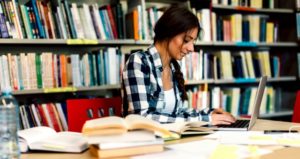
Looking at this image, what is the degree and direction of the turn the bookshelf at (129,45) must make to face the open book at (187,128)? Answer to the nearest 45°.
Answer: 0° — it already faces it

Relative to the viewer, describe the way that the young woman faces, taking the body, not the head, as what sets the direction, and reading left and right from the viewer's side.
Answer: facing the viewer and to the right of the viewer

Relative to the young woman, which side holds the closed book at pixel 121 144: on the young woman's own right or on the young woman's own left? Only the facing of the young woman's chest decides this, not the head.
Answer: on the young woman's own right

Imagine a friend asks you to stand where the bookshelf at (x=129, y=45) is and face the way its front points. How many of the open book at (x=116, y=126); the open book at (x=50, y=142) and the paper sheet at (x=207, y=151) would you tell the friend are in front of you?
3

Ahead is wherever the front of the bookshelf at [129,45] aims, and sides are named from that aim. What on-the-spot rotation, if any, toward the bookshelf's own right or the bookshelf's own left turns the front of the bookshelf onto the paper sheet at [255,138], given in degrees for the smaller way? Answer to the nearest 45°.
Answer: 0° — it already faces it

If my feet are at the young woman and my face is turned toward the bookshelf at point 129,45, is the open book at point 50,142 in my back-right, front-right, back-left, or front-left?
back-left

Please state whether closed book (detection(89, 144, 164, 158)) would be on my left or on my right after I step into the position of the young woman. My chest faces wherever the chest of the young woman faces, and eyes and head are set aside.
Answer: on my right

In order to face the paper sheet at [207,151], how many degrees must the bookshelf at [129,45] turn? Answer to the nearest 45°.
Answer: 0° — it already faces it

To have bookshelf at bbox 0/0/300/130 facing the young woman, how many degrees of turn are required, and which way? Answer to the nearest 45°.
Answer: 0° — it already faces them

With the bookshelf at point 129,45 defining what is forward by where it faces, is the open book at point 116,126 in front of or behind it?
in front

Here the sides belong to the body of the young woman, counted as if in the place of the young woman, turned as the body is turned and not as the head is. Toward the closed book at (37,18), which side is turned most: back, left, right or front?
back

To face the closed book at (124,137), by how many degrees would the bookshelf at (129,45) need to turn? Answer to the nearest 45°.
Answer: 0° — it already faces it

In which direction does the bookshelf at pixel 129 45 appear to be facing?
toward the camera

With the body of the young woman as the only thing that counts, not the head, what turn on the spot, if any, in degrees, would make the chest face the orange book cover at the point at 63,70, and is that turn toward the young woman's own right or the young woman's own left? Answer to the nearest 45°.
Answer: approximately 180°

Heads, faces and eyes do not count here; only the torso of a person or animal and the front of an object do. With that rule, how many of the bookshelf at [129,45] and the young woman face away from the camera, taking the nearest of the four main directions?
0
